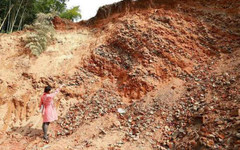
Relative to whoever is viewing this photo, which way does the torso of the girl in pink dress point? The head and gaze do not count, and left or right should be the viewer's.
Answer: facing away from the viewer and to the right of the viewer

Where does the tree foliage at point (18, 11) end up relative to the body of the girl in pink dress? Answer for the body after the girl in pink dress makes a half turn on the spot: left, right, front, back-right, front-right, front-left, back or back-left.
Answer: back-right

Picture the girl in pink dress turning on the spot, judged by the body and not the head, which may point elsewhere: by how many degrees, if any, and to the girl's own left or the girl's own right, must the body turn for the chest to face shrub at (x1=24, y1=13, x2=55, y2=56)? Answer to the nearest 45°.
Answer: approximately 45° to the girl's own left

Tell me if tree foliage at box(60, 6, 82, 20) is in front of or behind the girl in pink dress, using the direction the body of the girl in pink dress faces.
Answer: in front
